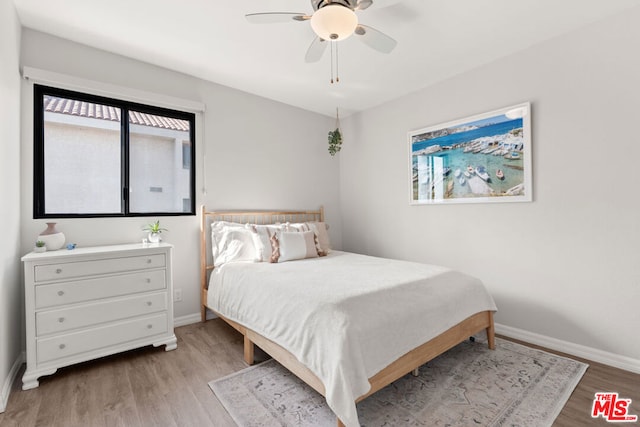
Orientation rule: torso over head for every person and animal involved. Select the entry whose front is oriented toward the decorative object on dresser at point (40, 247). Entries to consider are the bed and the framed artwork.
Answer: the framed artwork

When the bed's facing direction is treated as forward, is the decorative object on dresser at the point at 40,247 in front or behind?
behind

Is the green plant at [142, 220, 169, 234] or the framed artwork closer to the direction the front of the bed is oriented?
the framed artwork

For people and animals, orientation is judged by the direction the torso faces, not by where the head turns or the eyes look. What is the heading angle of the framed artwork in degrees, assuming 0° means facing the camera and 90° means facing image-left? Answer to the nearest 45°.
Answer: approximately 45°

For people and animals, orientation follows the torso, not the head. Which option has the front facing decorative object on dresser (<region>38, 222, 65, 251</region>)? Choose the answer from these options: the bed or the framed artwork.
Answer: the framed artwork

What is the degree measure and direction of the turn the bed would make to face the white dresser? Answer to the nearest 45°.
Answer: approximately 135° to its right

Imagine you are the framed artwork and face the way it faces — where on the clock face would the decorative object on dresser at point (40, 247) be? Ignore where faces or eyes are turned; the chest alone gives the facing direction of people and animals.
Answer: The decorative object on dresser is roughly at 12 o'clock from the framed artwork.

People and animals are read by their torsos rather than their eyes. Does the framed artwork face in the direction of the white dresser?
yes

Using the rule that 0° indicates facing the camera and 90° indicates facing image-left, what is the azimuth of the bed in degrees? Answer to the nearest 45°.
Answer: approximately 315°

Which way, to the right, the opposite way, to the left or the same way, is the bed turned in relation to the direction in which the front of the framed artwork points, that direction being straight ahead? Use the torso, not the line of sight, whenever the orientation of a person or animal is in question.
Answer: to the left
